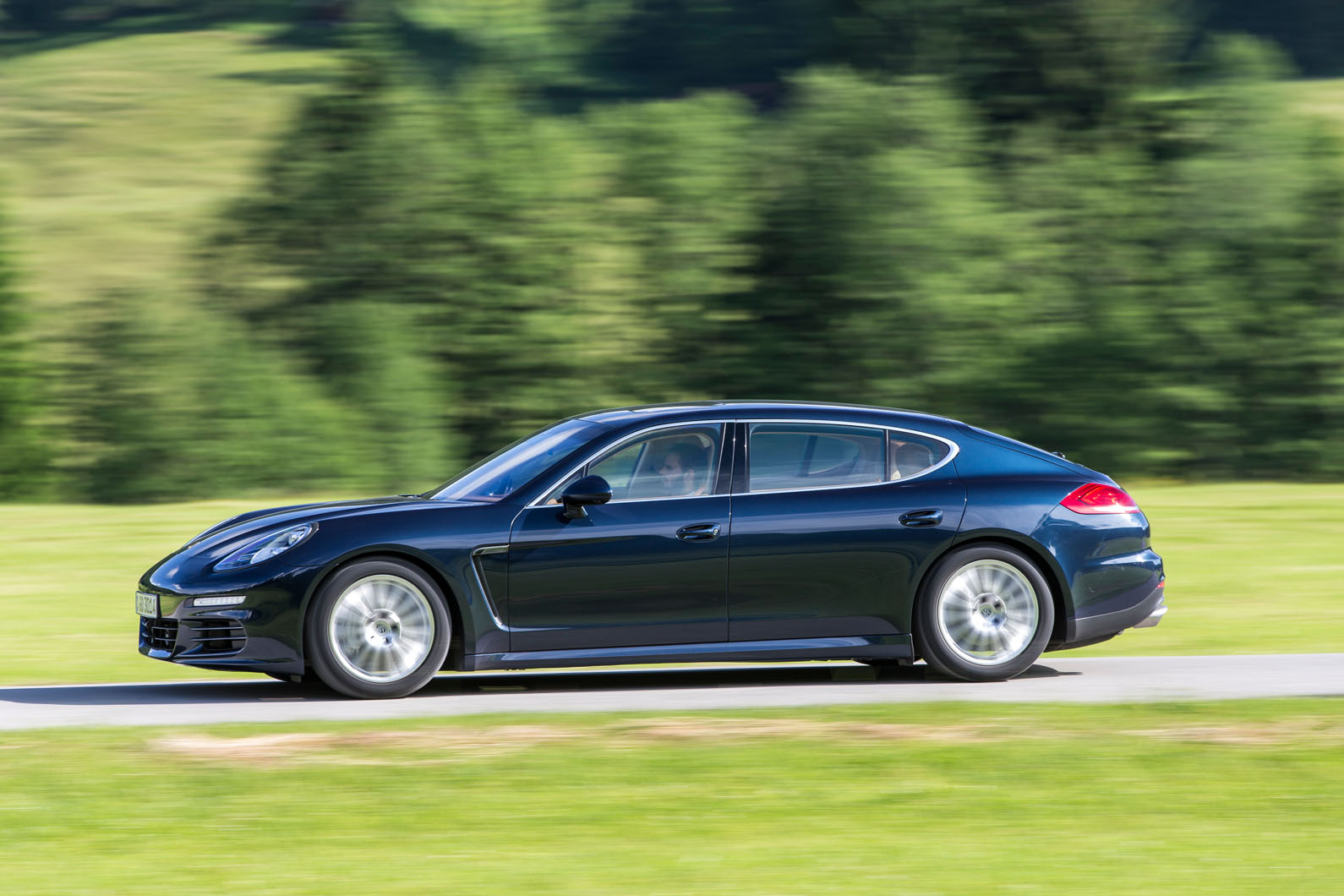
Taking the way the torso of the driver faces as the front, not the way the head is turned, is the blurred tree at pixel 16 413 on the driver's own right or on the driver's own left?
on the driver's own right

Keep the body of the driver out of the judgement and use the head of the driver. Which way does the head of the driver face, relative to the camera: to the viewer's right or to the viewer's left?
to the viewer's left

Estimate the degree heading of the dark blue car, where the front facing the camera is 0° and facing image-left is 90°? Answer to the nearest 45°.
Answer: approximately 90°

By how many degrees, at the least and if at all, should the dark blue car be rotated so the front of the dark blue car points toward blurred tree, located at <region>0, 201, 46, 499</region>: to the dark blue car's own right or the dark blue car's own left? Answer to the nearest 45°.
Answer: approximately 45° to the dark blue car's own right

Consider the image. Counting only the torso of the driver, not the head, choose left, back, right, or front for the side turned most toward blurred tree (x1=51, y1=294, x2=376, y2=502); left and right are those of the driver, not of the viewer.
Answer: right

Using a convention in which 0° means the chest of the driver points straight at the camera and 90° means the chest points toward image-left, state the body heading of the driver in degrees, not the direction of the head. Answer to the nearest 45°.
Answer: approximately 90°

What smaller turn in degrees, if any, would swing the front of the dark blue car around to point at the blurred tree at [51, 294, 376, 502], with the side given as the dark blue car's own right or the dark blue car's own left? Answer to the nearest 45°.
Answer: approximately 90° to the dark blue car's own right
